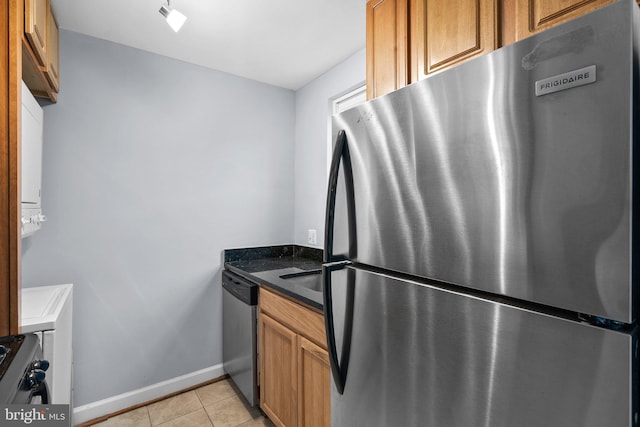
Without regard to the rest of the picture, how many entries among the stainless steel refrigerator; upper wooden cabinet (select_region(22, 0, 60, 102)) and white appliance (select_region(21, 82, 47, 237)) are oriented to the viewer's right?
2

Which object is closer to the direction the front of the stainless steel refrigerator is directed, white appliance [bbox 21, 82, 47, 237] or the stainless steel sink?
the white appliance

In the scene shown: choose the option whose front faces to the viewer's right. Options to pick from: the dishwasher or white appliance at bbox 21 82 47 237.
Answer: the white appliance

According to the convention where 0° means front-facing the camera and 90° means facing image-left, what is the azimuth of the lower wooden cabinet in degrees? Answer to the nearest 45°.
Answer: approximately 45°

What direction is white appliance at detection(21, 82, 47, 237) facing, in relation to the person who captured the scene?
facing to the right of the viewer

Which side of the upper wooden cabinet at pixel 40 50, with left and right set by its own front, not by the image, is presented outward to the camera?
right

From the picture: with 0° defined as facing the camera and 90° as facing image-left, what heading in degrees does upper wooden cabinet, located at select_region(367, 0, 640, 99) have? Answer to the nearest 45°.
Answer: approximately 45°

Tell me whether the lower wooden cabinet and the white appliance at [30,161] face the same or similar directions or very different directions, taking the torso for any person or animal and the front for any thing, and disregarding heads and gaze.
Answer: very different directions
